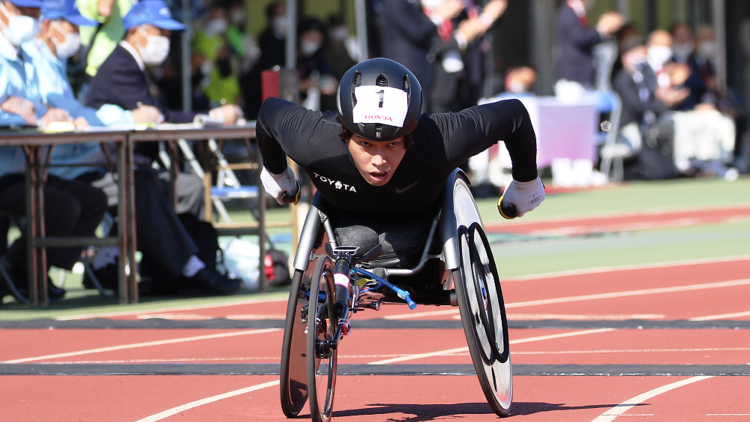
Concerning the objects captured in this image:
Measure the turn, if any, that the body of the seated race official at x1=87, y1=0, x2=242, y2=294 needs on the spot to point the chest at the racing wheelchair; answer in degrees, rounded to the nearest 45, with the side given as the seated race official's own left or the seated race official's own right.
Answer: approximately 90° to the seated race official's own right

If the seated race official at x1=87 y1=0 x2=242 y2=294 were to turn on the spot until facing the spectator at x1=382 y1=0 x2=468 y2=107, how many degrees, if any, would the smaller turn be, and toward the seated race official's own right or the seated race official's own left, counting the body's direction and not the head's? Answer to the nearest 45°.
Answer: approximately 45° to the seated race official's own left

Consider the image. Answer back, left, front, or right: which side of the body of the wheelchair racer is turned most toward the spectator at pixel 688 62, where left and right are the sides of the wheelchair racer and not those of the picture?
back

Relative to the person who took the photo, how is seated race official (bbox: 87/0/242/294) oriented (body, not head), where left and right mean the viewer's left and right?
facing to the right of the viewer

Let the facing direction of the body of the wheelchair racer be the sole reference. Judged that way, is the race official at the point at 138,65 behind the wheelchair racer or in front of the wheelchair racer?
behind

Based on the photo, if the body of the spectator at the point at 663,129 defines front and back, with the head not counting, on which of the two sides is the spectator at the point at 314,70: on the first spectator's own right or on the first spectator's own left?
on the first spectator's own right

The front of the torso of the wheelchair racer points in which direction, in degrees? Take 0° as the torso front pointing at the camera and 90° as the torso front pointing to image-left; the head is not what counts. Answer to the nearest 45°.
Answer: approximately 0°
